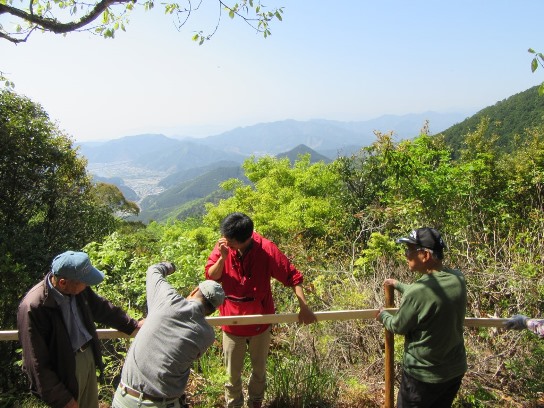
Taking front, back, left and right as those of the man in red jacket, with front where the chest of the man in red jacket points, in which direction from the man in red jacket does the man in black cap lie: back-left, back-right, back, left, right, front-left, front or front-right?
front-left

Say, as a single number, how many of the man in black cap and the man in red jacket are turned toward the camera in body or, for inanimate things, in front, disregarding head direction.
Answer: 1

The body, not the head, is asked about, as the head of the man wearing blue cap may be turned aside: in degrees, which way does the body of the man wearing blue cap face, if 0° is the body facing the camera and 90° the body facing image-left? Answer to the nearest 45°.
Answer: approximately 315°

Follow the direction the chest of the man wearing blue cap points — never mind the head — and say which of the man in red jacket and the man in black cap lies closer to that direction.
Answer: the man in black cap

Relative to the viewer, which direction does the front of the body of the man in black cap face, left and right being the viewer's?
facing away from the viewer and to the left of the viewer

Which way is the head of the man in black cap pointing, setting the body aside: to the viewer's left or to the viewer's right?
to the viewer's left

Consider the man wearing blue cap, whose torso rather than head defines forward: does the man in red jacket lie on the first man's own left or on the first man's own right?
on the first man's own left

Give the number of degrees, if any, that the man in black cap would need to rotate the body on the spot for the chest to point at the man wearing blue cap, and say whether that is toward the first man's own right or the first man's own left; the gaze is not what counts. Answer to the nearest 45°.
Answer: approximately 45° to the first man's own left

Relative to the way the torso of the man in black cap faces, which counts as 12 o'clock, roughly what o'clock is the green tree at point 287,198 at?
The green tree is roughly at 1 o'clock from the man in black cap.

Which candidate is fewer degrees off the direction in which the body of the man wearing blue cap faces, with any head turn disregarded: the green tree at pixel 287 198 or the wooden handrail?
the wooden handrail
